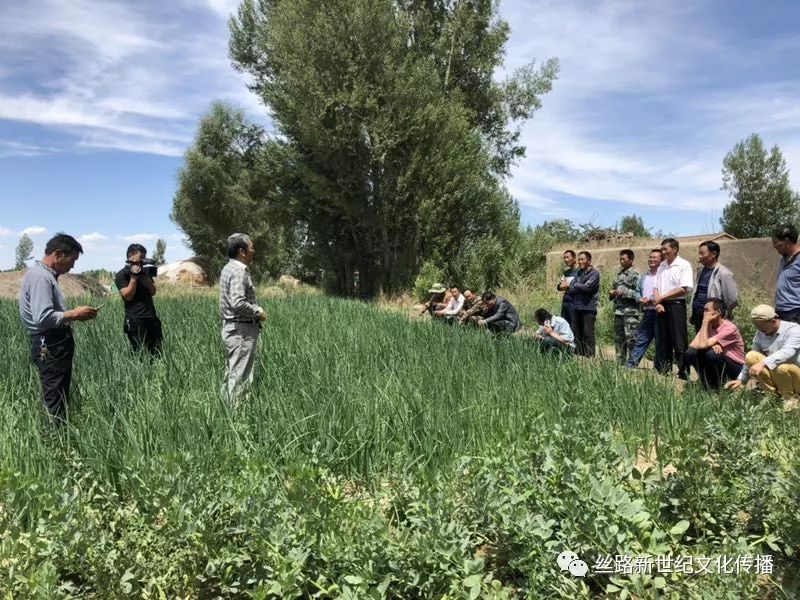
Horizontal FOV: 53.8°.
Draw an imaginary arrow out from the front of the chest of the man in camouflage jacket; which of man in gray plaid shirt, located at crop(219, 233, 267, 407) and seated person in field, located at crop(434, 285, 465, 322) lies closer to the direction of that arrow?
the man in gray plaid shirt

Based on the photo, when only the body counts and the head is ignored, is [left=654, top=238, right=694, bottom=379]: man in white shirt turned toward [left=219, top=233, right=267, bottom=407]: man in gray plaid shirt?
yes

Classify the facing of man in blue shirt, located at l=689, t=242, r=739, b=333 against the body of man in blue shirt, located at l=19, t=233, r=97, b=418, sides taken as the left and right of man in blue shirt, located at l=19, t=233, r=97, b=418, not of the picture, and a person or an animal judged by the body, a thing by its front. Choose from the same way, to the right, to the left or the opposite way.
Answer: the opposite way

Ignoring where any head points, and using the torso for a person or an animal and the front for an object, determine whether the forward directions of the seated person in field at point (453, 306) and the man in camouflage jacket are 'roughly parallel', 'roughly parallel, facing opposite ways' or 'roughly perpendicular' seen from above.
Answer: roughly parallel

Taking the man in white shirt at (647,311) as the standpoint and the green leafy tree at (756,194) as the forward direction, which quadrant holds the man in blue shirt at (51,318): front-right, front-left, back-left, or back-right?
back-left

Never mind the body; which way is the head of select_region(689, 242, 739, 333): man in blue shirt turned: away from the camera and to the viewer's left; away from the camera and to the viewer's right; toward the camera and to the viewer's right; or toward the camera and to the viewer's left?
toward the camera and to the viewer's left

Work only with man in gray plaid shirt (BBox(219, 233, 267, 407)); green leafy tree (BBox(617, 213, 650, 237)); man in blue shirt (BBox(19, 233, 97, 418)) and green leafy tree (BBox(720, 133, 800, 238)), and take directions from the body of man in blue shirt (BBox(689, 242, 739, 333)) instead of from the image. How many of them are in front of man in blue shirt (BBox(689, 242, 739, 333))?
2

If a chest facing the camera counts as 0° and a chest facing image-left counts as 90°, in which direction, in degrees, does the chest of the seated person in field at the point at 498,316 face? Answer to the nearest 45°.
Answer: approximately 90°

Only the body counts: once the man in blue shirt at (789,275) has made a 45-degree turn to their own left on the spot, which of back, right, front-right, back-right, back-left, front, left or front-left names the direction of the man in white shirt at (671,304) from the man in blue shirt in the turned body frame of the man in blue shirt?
right

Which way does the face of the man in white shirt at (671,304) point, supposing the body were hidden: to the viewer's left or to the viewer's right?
to the viewer's left

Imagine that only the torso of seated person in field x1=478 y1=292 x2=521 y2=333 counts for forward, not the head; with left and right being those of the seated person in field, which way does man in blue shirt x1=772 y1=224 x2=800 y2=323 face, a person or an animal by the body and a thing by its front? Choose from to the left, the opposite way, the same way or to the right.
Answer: the same way

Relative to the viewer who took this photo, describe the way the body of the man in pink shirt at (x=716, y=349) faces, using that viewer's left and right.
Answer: facing to the left of the viewer

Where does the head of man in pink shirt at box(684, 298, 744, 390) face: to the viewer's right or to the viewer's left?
to the viewer's left

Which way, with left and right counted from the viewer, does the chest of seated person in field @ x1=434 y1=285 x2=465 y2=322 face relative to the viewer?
facing the viewer and to the left of the viewer

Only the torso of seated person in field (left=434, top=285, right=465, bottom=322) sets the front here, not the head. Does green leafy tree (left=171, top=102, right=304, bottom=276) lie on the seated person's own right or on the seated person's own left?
on the seated person's own right

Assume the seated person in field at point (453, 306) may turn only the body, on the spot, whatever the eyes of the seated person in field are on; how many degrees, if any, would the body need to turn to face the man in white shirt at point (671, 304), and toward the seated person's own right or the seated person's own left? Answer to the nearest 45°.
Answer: approximately 90° to the seated person's own left
